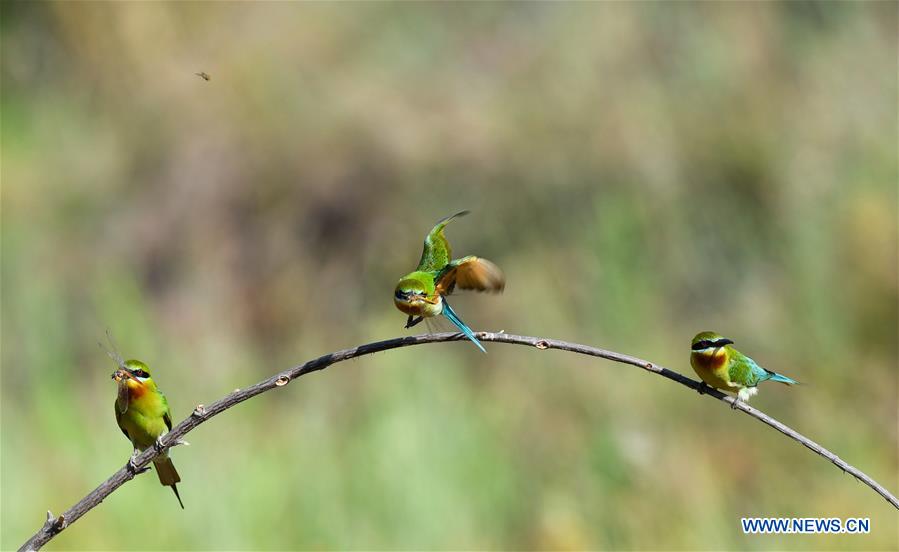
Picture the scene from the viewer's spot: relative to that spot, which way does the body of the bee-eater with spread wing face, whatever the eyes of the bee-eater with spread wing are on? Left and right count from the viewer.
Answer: facing the viewer and to the left of the viewer

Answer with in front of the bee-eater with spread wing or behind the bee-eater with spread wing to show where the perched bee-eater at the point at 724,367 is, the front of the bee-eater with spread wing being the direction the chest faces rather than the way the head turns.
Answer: behind
